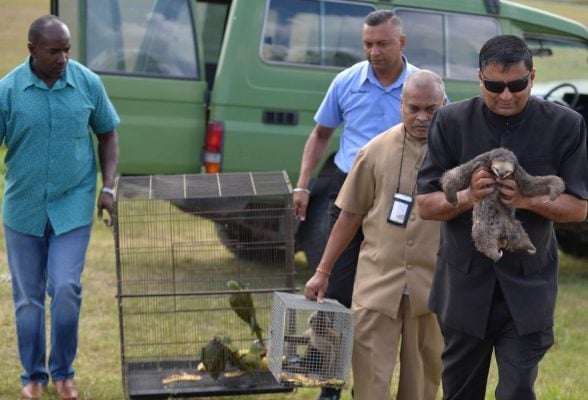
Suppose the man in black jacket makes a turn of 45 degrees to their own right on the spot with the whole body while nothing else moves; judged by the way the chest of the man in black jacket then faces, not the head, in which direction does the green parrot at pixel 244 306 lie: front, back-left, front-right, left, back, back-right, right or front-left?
right

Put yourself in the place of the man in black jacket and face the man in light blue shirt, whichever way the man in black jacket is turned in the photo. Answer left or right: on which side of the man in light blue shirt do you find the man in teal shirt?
left

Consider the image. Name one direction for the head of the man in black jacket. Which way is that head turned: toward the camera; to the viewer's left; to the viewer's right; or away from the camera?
toward the camera

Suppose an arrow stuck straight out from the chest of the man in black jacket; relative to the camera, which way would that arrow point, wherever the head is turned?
toward the camera

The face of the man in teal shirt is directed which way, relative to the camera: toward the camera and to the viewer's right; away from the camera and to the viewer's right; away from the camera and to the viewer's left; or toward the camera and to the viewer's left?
toward the camera and to the viewer's right

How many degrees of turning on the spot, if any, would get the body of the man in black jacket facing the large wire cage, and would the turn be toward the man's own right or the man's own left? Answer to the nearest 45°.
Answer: approximately 135° to the man's own right

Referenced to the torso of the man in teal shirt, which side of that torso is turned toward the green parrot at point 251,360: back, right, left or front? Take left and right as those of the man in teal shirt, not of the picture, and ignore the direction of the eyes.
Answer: left

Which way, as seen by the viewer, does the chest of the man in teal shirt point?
toward the camera

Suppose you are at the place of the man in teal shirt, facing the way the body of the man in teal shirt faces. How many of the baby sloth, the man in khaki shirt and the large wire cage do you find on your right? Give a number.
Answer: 0

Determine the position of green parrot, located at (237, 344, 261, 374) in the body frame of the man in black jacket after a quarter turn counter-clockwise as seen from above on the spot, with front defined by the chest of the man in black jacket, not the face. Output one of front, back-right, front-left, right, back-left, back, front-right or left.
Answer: back-left
